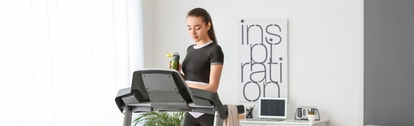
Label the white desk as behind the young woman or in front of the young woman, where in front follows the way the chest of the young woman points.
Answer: behind

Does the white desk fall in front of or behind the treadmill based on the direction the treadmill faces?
behind

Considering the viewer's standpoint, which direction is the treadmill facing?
facing the viewer and to the left of the viewer

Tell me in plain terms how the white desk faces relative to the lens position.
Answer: facing the viewer

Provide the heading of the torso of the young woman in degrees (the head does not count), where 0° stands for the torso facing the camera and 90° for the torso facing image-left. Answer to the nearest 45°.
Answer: approximately 45°
